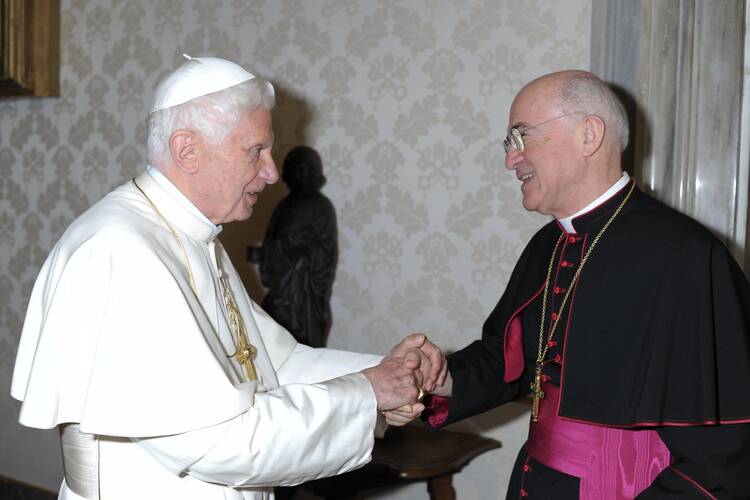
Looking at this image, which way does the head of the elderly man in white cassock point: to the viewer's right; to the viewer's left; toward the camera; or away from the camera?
to the viewer's right

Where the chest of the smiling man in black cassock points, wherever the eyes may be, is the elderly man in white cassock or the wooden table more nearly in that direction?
the elderly man in white cassock

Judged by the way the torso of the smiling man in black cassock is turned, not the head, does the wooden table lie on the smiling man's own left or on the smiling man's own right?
on the smiling man's own right

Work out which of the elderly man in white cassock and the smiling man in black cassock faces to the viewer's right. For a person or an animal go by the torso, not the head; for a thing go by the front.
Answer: the elderly man in white cassock

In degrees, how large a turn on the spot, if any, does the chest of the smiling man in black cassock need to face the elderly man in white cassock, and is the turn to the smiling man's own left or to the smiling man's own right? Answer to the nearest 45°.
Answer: approximately 45° to the smiling man's own right

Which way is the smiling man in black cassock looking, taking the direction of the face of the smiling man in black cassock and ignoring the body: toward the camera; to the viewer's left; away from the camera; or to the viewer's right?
to the viewer's left

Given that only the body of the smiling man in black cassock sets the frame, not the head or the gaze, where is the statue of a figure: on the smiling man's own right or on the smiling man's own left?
on the smiling man's own right

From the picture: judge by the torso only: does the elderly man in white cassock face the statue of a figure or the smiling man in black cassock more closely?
the smiling man in black cassock

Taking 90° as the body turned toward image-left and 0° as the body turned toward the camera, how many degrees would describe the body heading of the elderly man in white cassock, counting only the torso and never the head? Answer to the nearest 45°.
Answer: approximately 270°

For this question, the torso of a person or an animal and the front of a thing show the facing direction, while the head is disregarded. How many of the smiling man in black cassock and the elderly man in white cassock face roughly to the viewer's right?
1

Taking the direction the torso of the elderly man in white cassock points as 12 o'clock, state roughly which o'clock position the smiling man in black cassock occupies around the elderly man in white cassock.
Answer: The smiling man in black cassock is roughly at 12 o'clock from the elderly man in white cassock.
